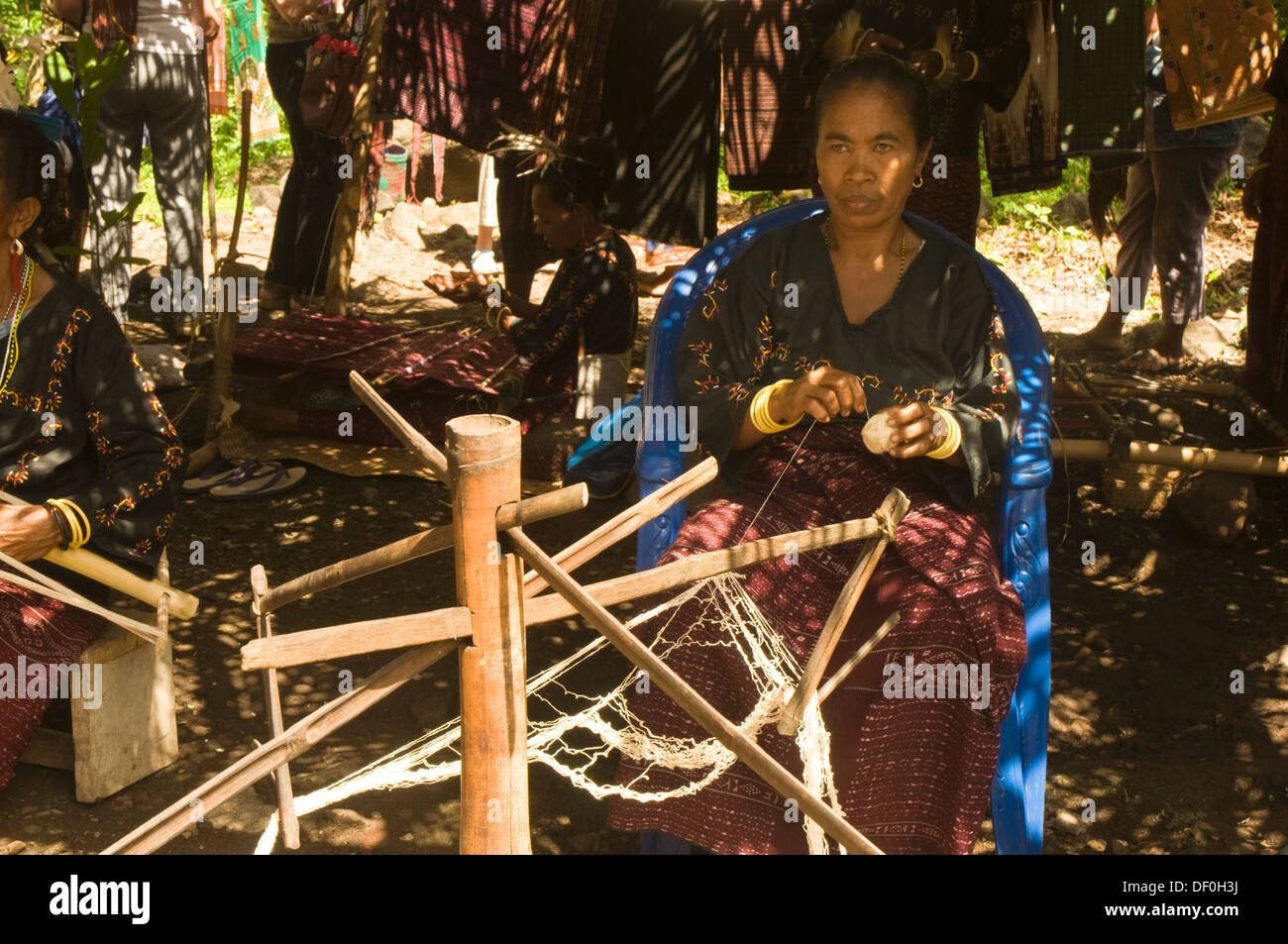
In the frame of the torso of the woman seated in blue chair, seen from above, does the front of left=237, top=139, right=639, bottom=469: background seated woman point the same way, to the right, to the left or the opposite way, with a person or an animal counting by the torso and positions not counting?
to the right

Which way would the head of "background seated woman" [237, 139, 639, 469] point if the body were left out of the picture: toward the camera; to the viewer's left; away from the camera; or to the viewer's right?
to the viewer's left

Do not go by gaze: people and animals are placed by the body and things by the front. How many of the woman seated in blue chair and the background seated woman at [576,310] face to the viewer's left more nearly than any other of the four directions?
1

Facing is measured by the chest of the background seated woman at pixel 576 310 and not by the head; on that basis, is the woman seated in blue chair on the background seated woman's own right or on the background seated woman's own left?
on the background seated woman's own left

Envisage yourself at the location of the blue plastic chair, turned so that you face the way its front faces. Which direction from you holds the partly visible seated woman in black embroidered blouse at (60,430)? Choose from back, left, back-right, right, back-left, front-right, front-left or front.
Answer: right

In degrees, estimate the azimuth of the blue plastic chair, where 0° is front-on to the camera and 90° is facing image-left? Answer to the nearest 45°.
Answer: approximately 0°

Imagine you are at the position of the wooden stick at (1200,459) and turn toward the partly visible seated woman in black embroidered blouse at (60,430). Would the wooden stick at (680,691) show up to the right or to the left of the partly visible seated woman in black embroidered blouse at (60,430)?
left

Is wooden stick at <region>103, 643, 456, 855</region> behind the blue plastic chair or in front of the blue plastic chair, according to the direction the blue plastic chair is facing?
in front

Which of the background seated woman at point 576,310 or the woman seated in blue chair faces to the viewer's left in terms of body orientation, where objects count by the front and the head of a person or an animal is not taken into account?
the background seated woman

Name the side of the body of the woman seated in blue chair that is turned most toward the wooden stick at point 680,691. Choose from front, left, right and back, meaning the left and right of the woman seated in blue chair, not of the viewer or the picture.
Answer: front

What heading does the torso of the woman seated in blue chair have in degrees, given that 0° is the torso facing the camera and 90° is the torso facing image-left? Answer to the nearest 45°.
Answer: approximately 0°
